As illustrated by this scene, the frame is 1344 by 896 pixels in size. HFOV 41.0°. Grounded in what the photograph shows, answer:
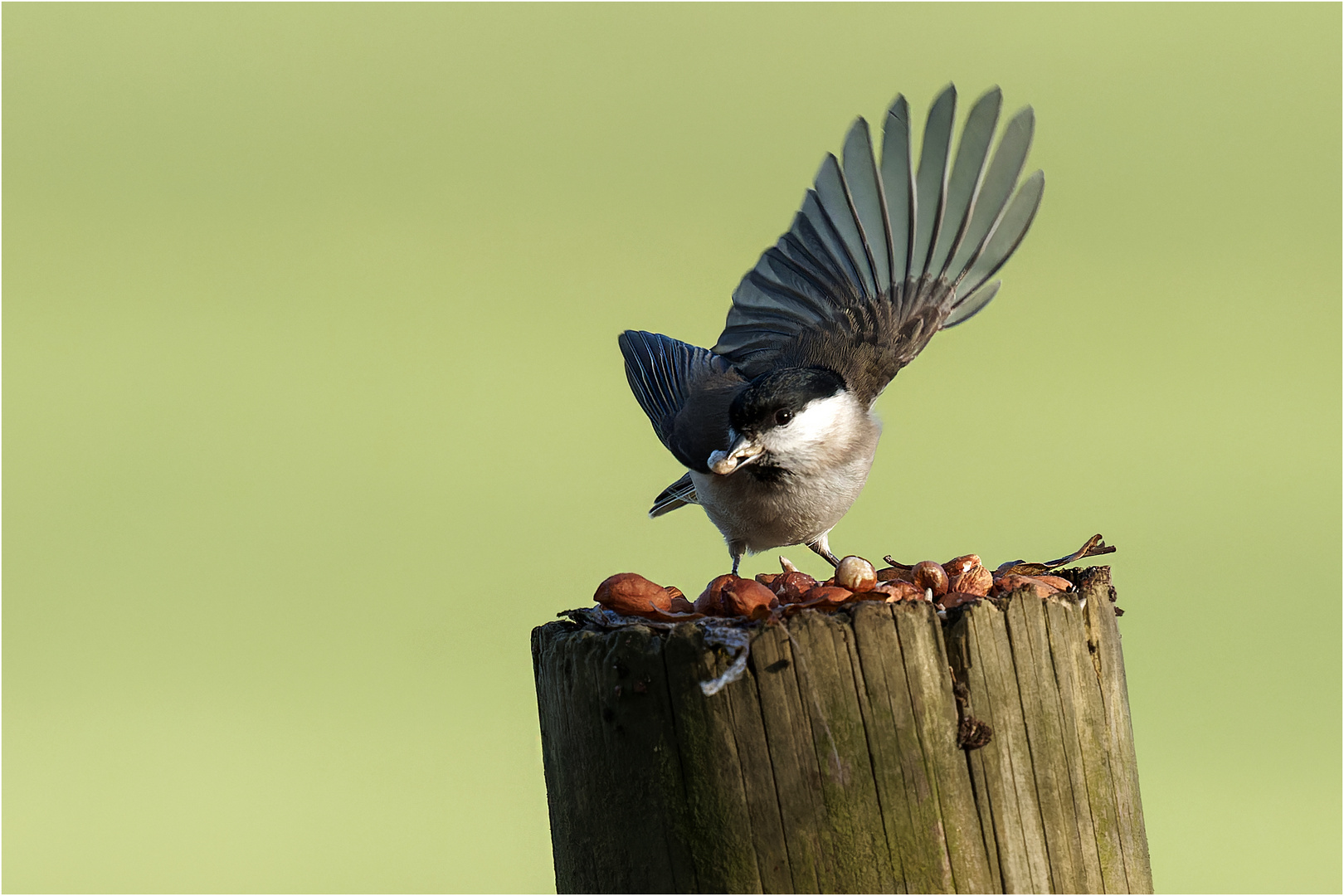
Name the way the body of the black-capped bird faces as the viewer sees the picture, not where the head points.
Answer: toward the camera

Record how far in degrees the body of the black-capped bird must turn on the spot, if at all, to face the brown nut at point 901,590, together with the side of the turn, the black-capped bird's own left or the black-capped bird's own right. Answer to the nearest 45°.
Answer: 0° — it already faces it

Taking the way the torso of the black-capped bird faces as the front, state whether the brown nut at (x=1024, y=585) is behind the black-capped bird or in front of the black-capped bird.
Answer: in front

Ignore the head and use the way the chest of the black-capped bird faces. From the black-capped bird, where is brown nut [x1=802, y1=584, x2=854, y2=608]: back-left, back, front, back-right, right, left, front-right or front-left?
front
